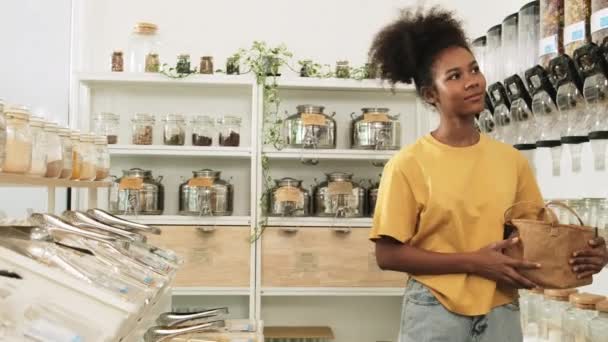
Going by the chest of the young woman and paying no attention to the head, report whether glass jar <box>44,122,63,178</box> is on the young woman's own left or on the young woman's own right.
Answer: on the young woman's own right
